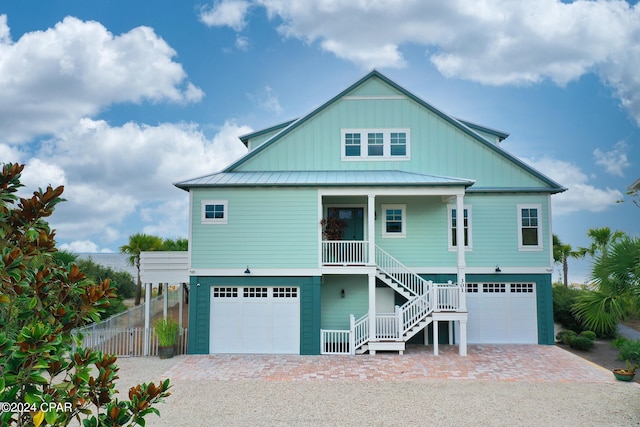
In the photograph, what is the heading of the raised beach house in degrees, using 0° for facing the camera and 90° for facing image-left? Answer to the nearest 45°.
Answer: approximately 0°

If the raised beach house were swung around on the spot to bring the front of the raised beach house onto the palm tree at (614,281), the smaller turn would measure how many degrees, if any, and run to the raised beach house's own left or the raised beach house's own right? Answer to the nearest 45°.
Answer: approximately 45° to the raised beach house's own left

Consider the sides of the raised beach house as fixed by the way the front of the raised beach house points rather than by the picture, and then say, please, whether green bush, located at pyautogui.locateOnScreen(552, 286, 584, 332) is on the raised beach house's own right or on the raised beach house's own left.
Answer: on the raised beach house's own left

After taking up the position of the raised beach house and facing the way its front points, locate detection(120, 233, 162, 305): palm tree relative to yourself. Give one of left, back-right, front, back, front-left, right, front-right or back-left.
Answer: back-right

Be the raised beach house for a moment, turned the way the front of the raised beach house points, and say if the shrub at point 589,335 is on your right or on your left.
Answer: on your left

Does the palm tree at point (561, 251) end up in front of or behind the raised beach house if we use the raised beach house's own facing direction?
behind

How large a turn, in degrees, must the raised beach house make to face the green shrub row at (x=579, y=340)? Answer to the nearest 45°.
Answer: approximately 90° to its left
